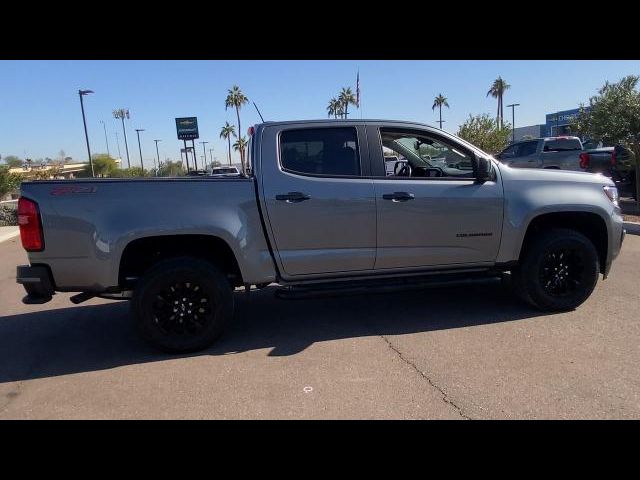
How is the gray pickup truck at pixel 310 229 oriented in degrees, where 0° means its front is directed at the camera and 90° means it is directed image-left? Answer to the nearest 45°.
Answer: approximately 270°

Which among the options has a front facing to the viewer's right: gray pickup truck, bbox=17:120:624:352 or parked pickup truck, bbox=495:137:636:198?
the gray pickup truck

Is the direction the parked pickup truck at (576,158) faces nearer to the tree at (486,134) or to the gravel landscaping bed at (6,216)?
the tree

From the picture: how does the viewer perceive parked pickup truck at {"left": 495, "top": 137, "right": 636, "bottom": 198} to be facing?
facing away from the viewer and to the left of the viewer

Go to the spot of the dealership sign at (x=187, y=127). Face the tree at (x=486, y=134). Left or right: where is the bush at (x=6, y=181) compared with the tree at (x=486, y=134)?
right

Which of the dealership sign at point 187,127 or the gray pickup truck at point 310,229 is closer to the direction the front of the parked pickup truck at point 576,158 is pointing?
the dealership sign

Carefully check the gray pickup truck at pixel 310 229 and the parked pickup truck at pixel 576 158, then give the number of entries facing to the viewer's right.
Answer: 1

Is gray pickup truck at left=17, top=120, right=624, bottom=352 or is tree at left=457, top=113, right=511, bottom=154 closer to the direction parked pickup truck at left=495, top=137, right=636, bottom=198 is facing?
the tree

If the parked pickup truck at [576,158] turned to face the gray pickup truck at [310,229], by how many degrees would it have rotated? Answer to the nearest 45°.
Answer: approximately 135° to its left

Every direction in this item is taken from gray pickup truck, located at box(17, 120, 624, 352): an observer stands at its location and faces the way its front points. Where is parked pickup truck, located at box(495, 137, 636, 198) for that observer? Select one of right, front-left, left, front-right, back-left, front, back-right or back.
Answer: front-left

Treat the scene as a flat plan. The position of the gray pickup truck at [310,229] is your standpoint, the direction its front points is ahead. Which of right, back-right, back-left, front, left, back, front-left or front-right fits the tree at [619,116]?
front-left
